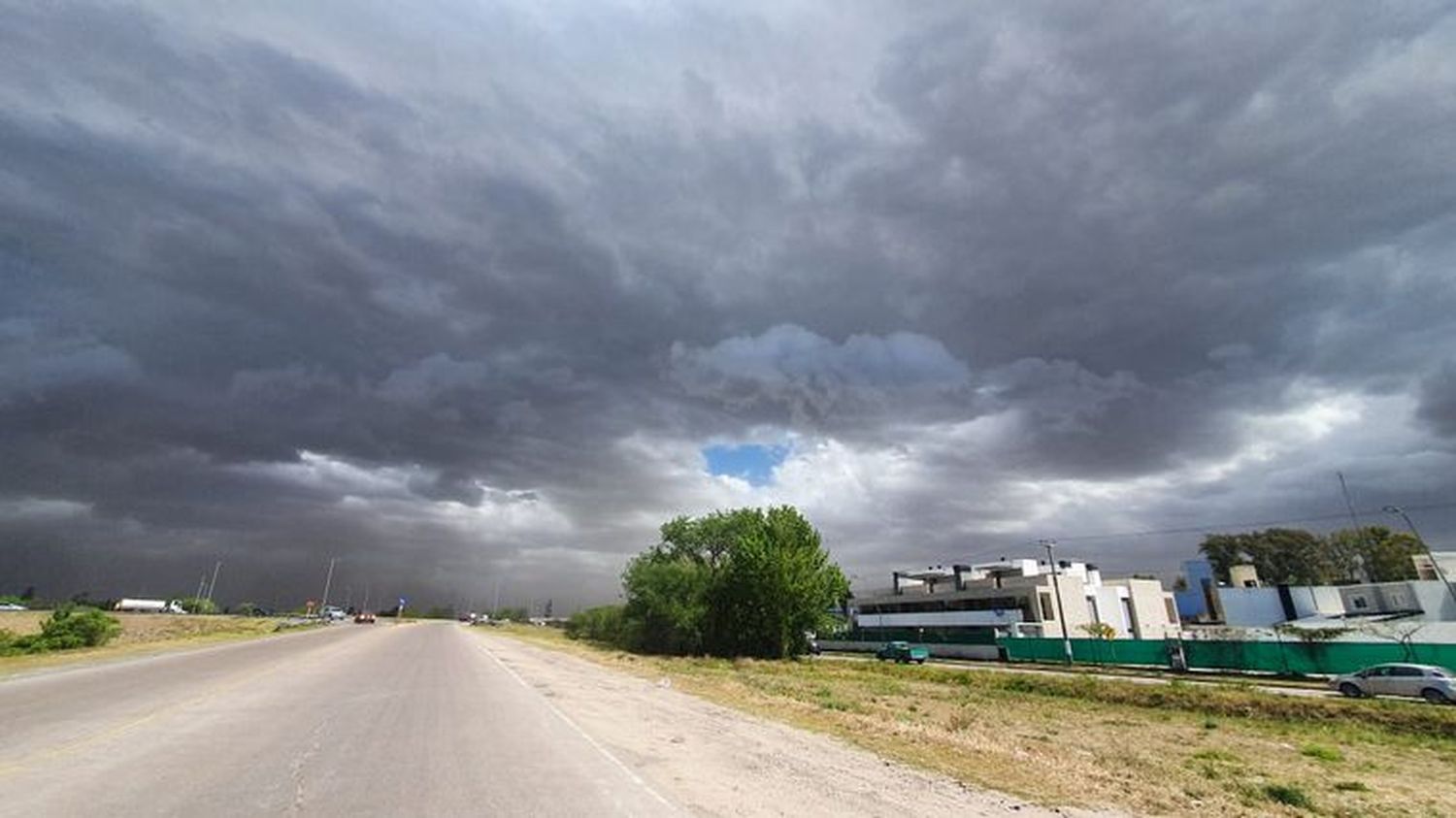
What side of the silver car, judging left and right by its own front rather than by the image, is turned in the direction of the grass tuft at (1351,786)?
left

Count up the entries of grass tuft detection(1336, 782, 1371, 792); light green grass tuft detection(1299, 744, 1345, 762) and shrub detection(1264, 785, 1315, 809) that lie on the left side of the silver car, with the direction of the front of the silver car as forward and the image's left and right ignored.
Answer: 3

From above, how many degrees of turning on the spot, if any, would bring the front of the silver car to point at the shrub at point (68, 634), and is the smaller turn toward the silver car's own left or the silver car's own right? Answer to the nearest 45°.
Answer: approximately 45° to the silver car's own left

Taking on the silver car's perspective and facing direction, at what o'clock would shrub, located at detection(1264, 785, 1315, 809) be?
The shrub is roughly at 9 o'clock from the silver car.

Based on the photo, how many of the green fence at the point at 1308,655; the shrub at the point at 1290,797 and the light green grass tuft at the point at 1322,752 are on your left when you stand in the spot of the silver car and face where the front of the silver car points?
2

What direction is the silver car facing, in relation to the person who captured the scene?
facing to the left of the viewer

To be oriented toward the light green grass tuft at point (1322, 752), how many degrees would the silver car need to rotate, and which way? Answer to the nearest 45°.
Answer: approximately 90° to its left

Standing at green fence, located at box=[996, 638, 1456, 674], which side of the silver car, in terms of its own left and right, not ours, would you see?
right
